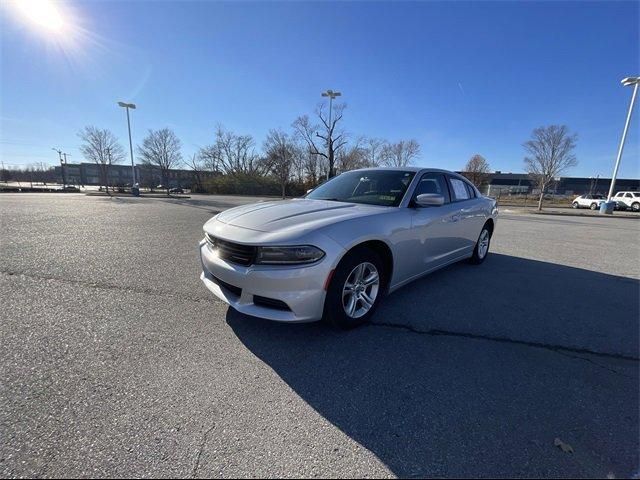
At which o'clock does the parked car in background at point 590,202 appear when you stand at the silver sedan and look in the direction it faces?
The parked car in background is roughly at 6 o'clock from the silver sedan.

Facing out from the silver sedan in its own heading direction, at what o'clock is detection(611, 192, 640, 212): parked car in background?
The parked car in background is roughly at 6 o'clock from the silver sedan.
